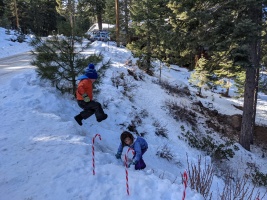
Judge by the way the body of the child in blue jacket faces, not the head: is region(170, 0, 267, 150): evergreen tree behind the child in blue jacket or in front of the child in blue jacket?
behind

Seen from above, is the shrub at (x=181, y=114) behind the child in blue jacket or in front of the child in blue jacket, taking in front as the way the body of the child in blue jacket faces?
behind

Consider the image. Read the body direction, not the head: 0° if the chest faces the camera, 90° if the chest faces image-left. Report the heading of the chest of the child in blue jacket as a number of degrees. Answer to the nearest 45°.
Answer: approximately 45°

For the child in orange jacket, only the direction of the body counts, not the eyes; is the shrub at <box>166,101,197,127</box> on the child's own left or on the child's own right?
on the child's own left
